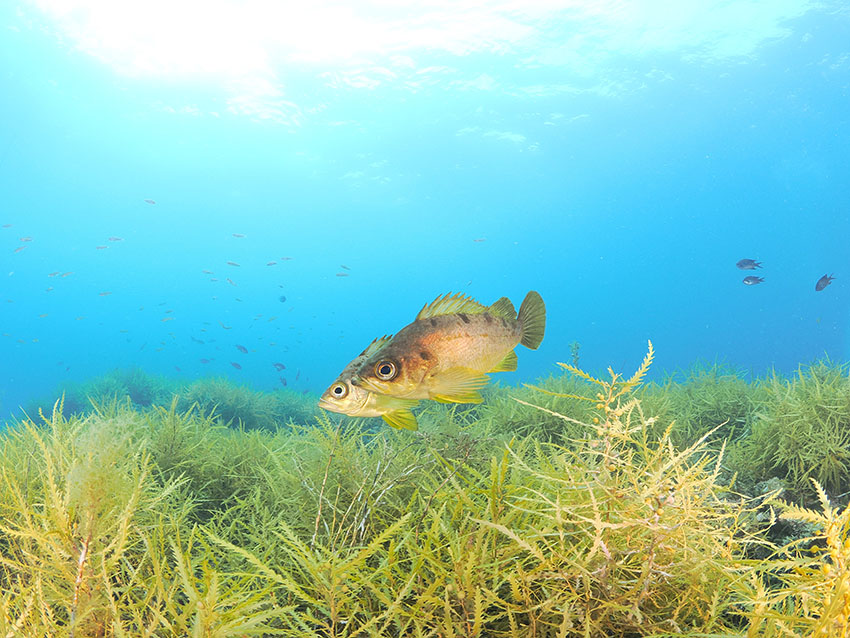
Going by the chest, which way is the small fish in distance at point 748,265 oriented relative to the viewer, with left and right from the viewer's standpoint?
facing to the left of the viewer

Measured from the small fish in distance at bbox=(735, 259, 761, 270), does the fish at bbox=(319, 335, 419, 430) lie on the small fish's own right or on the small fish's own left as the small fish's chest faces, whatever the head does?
on the small fish's own left

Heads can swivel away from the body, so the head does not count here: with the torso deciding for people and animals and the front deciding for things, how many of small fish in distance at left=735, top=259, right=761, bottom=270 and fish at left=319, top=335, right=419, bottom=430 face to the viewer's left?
2

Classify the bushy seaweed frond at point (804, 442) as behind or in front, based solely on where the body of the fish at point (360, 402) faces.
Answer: behind

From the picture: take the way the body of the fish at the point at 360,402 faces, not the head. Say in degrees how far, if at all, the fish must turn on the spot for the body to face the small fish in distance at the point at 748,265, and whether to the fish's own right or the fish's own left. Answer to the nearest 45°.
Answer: approximately 135° to the fish's own right

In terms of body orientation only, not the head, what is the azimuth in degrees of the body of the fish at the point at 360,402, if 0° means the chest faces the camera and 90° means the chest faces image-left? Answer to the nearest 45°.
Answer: approximately 90°
